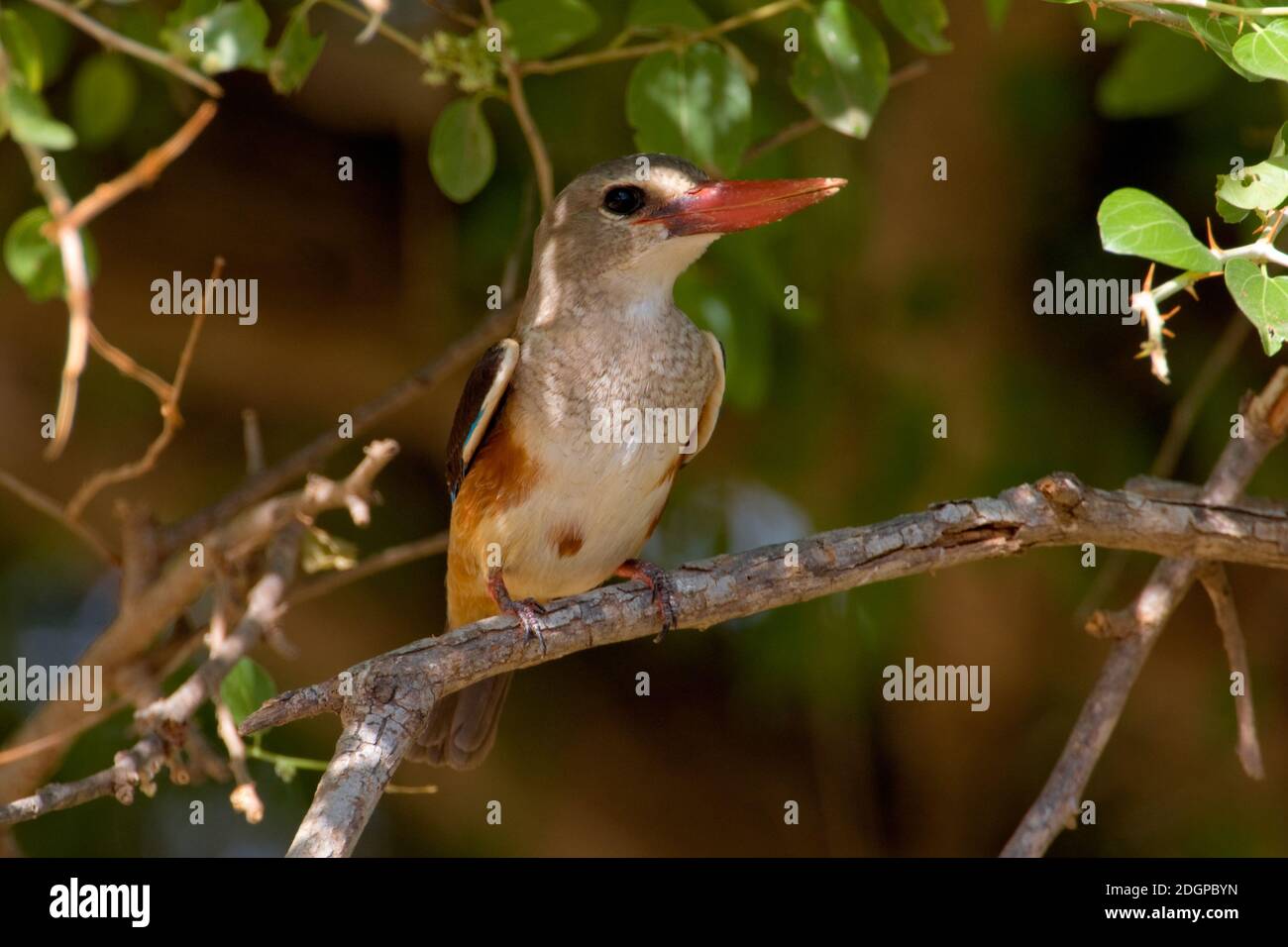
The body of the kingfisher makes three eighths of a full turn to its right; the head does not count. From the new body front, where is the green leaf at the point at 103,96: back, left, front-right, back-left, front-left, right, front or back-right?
front

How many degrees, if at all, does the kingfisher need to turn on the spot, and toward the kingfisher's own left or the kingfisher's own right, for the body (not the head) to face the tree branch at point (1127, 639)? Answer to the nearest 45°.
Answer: approximately 45° to the kingfisher's own left

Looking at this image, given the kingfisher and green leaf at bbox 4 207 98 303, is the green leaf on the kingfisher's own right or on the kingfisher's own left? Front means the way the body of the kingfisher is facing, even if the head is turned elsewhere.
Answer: on the kingfisher's own right

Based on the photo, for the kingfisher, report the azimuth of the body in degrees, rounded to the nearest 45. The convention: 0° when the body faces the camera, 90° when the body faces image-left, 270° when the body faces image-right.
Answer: approximately 315°

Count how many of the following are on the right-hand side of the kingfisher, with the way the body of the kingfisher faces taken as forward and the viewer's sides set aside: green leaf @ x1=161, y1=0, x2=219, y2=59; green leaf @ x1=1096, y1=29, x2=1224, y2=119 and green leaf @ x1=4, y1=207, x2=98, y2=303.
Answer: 2

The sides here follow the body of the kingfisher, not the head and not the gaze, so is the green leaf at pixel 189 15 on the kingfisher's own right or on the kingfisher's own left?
on the kingfisher's own right

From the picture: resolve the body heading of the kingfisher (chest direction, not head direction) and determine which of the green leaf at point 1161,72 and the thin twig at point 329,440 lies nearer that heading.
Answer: the green leaf

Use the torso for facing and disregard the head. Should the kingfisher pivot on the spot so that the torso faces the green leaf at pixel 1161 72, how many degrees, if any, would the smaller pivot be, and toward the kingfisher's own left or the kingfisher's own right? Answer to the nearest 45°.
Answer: approximately 45° to the kingfisher's own left
